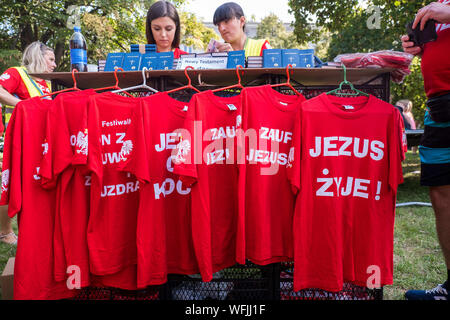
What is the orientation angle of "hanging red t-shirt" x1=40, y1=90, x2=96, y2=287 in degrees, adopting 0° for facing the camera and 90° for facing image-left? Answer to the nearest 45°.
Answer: approximately 315°

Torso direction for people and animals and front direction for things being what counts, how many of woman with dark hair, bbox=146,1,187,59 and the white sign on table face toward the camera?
2

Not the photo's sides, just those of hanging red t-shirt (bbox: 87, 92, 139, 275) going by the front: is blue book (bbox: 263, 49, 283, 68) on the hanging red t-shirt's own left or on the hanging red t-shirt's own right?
on the hanging red t-shirt's own left

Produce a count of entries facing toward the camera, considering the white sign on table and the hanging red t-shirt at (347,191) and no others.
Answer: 2

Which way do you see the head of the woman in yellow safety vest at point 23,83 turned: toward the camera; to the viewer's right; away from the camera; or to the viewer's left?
to the viewer's right

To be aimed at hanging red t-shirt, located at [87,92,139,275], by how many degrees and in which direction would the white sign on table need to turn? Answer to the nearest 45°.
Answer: approximately 45° to its right
